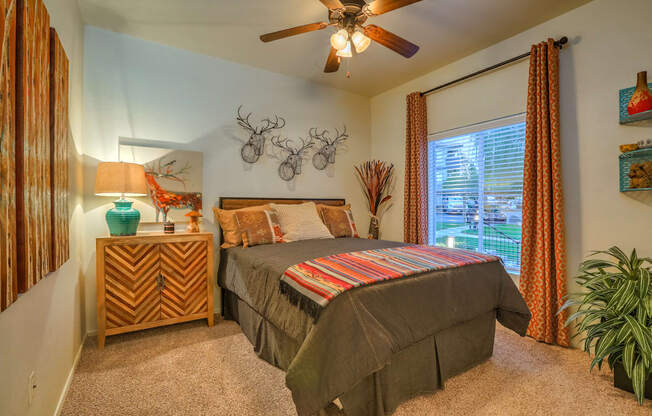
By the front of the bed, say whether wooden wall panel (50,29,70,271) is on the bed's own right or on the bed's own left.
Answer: on the bed's own right

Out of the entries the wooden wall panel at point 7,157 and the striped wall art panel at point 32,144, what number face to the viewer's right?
2

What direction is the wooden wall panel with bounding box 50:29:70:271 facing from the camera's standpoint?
to the viewer's right

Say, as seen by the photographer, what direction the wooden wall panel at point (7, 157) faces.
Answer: facing to the right of the viewer

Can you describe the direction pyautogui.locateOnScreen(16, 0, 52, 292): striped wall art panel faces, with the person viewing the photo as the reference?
facing to the right of the viewer

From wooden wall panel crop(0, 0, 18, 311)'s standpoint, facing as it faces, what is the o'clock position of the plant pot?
The plant pot is roughly at 1 o'clock from the wooden wall panel.

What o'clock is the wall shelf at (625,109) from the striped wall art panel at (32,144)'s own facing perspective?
The wall shelf is roughly at 1 o'clock from the striped wall art panel.

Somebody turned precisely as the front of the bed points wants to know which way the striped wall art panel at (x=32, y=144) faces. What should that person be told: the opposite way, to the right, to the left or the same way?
to the left

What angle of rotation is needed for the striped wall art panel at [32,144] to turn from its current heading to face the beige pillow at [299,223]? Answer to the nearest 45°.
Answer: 0° — it already faces it

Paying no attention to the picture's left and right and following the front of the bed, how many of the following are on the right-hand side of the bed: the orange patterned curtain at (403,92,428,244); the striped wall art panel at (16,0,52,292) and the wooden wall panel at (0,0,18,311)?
2
